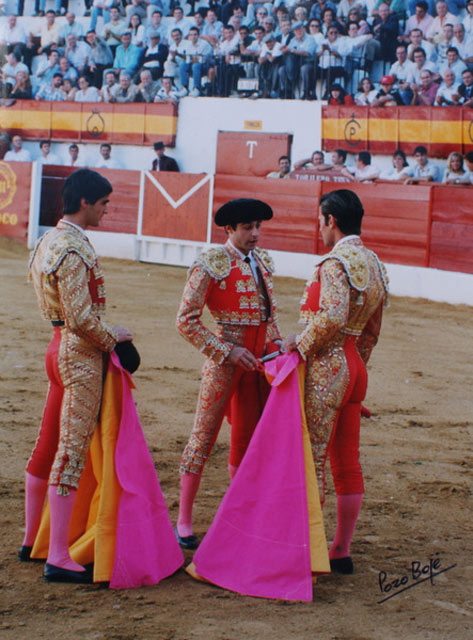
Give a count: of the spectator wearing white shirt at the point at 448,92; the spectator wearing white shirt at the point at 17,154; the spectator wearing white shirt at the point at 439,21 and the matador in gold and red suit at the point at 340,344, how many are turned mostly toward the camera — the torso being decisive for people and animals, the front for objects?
3

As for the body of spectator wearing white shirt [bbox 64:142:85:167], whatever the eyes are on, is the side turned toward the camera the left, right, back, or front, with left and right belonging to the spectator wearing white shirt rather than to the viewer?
front

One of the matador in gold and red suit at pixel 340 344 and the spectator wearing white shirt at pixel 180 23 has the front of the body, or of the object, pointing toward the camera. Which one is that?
the spectator wearing white shirt

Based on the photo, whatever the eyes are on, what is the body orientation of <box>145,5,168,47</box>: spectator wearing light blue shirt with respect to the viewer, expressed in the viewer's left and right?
facing the viewer

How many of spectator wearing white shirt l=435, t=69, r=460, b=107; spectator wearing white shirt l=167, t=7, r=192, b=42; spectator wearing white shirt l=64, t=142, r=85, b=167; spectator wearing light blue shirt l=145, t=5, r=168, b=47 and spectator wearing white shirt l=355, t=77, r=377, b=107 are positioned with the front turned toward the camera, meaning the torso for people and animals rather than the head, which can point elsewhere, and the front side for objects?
5

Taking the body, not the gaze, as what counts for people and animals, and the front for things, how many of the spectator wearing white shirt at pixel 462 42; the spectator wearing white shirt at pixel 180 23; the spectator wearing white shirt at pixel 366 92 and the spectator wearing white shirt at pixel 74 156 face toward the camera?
4

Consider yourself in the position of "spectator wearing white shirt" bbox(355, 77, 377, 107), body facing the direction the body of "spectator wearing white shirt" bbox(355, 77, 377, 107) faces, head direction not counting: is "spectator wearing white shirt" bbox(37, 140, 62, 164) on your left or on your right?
on your right

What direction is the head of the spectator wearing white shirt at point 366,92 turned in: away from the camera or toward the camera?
toward the camera

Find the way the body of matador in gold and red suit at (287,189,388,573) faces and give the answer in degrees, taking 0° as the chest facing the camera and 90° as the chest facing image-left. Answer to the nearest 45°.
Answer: approximately 135°

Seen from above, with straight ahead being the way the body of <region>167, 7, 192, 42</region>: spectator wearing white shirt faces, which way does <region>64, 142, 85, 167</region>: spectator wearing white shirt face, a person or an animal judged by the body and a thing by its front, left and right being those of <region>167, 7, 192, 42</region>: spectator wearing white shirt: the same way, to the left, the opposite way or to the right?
the same way

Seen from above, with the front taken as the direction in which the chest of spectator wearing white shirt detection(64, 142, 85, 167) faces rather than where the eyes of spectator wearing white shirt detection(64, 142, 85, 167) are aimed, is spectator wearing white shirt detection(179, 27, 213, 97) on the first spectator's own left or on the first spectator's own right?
on the first spectator's own left

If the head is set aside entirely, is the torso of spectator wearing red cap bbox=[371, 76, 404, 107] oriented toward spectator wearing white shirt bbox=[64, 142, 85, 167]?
no

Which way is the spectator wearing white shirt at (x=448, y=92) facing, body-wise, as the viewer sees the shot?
toward the camera

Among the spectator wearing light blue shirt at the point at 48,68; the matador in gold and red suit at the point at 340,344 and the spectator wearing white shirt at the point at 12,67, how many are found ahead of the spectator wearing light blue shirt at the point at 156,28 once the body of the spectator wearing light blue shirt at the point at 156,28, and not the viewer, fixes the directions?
1

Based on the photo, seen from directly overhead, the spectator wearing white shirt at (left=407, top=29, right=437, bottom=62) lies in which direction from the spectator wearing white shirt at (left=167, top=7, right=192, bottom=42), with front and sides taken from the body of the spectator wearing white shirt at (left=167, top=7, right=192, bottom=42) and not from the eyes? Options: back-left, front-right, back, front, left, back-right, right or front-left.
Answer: front-left

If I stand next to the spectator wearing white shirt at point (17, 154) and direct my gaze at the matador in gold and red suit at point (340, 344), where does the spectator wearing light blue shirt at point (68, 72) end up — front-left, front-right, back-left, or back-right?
back-left

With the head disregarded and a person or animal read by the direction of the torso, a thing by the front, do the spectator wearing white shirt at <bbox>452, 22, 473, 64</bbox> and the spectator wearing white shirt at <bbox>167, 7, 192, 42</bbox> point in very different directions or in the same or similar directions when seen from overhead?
same or similar directions

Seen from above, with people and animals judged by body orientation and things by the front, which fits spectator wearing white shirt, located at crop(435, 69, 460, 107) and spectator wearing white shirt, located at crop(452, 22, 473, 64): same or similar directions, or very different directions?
same or similar directions

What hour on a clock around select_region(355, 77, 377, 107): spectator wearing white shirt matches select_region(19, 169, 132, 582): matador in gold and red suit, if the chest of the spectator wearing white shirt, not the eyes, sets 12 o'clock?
The matador in gold and red suit is roughly at 12 o'clock from the spectator wearing white shirt.
